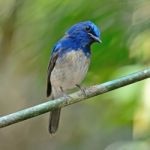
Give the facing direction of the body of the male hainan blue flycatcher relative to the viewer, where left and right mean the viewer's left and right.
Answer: facing the viewer and to the right of the viewer
